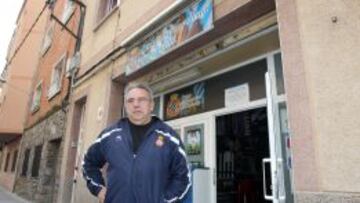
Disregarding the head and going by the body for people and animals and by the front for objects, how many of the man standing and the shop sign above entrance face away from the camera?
0

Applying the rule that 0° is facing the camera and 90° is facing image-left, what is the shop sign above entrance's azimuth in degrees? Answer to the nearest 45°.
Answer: approximately 45°

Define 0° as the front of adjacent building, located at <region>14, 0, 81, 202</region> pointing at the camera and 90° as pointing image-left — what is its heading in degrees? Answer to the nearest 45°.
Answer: approximately 45°

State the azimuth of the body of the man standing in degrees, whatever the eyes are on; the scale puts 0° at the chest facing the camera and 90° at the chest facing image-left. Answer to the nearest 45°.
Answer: approximately 0°

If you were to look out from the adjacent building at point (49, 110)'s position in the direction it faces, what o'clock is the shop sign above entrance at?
The shop sign above entrance is roughly at 10 o'clock from the adjacent building.

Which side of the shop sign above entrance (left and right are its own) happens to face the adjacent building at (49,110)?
right

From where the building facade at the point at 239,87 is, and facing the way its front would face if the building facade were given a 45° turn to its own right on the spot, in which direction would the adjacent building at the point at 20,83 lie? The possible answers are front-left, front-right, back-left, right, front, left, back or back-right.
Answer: front-right
